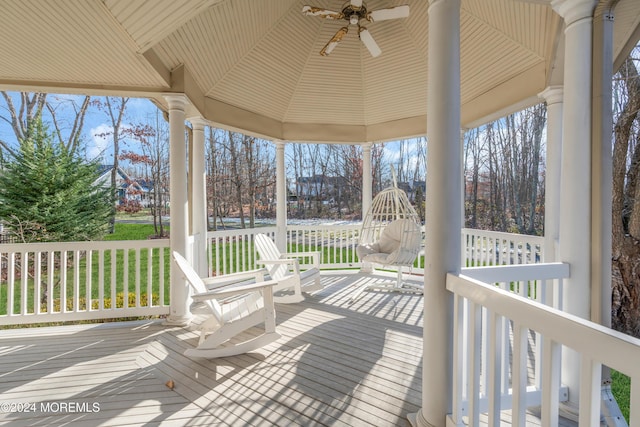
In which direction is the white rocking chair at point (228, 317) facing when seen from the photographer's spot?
facing to the right of the viewer

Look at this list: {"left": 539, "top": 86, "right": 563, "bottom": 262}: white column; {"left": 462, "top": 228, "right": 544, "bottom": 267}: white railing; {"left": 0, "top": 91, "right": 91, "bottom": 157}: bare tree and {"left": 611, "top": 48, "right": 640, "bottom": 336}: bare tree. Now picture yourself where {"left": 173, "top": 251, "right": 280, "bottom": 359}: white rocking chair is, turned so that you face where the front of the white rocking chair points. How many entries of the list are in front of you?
3

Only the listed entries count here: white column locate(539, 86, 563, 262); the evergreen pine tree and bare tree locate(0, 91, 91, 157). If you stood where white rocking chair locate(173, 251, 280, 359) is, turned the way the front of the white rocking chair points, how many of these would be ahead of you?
1

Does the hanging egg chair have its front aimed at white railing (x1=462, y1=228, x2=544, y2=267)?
no

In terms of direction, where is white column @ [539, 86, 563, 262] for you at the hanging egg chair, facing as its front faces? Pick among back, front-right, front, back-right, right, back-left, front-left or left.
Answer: left

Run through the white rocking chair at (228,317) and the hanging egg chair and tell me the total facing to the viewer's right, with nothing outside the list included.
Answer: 1

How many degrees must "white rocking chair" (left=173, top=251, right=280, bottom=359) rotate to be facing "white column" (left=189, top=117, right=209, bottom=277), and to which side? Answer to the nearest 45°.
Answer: approximately 90° to its left

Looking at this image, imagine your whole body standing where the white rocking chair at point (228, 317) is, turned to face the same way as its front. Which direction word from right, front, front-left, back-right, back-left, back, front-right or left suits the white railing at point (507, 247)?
front

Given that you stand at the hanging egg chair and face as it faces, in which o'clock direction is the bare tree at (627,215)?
The bare tree is roughly at 8 o'clock from the hanging egg chair.

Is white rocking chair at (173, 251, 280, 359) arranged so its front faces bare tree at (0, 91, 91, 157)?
no

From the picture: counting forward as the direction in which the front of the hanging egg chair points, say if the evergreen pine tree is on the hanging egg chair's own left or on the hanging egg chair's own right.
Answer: on the hanging egg chair's own right

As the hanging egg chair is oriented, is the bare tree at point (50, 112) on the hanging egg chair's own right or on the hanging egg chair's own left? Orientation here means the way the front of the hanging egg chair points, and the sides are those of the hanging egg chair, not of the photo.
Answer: on the hanging egg chair's own right

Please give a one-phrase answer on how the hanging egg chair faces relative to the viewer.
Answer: facing the viewer and to the left of the viewer

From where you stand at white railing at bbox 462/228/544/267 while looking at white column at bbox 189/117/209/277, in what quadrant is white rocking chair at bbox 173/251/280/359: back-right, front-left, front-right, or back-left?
front-left

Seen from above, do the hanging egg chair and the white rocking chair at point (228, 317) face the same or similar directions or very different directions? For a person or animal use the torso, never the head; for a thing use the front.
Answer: very different directions

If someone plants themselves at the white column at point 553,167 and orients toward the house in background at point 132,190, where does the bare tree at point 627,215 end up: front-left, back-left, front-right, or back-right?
back-right

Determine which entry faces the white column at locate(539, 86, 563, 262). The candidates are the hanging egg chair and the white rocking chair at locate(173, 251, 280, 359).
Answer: the white rocking chair
